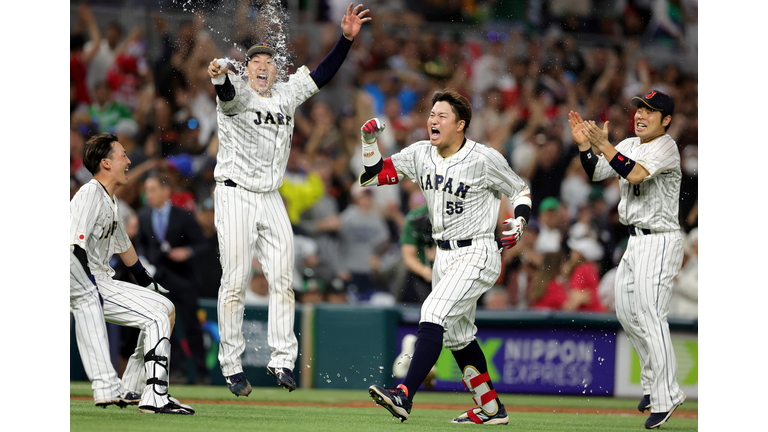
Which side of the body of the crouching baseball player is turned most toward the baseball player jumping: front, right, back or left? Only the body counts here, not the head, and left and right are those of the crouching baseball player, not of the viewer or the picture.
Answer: front

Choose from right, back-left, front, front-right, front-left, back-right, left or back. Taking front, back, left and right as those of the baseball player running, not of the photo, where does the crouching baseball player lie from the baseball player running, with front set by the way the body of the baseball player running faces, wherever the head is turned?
front-right

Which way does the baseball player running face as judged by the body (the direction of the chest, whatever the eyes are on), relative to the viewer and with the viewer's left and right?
facing the viewer and to the left of the viewer

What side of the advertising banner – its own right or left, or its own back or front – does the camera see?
front

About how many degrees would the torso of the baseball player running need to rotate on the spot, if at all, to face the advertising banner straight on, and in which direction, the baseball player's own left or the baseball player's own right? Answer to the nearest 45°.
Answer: approximately 180°

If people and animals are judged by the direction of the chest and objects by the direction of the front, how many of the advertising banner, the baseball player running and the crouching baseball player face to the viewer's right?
1

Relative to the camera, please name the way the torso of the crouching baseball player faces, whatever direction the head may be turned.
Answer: to the viewer's right

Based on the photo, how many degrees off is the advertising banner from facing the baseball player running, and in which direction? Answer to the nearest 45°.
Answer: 0° — it already faces them

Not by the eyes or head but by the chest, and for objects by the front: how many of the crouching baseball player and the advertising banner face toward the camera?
1

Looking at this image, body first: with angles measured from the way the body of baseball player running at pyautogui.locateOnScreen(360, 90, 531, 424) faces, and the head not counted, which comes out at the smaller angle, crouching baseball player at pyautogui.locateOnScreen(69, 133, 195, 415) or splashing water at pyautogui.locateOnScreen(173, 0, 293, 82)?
the crouching baseball player

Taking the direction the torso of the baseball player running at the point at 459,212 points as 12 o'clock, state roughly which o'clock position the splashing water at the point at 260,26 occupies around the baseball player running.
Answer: The splashing water is roughly at 3 o'clock from the baseball player running.

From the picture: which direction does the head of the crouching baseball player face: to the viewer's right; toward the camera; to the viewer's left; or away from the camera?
to the viewer's right

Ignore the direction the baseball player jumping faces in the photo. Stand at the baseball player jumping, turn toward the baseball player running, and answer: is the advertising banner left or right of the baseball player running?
left
